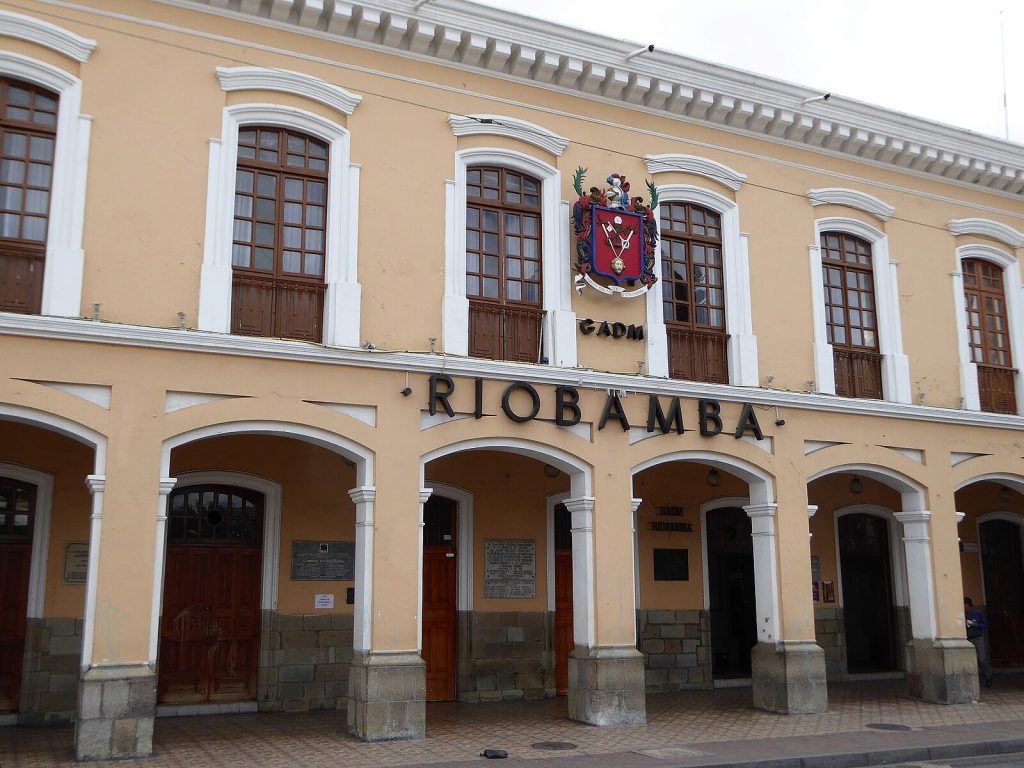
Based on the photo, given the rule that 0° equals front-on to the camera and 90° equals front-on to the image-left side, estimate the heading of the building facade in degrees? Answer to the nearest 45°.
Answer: approximately 315°
